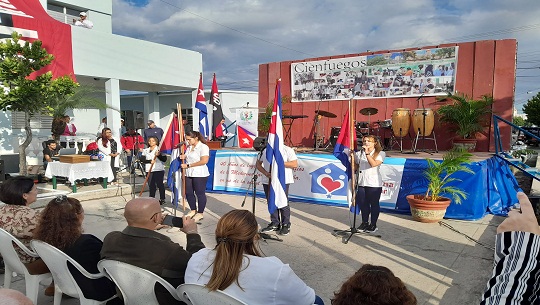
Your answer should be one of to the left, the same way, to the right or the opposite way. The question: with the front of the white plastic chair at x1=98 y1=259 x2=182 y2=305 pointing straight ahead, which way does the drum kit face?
the opposite way

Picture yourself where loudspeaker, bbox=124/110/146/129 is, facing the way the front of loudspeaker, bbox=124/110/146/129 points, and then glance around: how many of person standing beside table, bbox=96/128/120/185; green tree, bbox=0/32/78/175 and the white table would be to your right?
3

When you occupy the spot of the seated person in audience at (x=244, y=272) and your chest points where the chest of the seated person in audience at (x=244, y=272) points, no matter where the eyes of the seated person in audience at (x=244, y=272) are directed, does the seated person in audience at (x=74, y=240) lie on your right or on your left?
on your left

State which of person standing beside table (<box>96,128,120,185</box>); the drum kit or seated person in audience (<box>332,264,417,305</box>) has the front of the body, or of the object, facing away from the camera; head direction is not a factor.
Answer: the seated person in audience

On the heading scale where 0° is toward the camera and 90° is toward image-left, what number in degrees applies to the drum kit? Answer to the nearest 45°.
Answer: approximately 0°

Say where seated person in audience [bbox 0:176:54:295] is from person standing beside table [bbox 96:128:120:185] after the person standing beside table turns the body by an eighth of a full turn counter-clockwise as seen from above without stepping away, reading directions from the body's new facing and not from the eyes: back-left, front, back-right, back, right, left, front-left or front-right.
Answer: right

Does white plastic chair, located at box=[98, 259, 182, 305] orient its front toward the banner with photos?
yes

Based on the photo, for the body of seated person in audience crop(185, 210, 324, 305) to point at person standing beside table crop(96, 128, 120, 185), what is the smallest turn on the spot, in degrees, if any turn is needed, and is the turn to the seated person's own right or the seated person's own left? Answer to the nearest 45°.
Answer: approximately 90° to the seated person's own left

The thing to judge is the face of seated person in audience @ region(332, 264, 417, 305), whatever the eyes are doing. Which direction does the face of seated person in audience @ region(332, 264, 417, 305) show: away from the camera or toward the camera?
away from the camera

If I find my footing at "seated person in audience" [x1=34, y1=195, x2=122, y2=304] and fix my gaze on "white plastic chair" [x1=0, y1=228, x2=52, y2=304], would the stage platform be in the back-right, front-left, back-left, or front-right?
back-right

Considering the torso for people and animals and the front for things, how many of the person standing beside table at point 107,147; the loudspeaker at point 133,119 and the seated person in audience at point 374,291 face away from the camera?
1

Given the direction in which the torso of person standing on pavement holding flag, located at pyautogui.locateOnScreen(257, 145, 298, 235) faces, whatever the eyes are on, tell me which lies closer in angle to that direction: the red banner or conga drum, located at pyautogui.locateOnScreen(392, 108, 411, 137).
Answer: the red banner

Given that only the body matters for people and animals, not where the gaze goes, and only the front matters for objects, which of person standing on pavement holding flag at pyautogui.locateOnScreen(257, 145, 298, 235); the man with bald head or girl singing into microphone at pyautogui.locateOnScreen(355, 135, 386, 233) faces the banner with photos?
the man with bald head

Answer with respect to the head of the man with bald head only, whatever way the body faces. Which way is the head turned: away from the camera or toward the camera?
away from the camera
